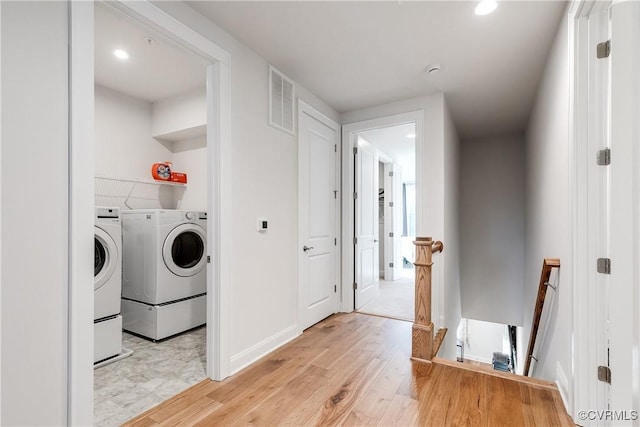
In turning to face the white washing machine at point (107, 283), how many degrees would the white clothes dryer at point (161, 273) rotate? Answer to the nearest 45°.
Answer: approximately 90° to its right

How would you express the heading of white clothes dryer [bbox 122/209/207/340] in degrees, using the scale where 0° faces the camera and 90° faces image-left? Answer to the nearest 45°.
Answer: approximately 315°

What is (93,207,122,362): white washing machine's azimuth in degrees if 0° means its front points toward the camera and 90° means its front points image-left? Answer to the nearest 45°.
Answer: approximately 315°

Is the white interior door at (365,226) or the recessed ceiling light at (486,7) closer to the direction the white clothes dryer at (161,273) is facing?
the recessed ceiling light

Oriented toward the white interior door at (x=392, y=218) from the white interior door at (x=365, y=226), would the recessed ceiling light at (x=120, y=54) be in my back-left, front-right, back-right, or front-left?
back-left

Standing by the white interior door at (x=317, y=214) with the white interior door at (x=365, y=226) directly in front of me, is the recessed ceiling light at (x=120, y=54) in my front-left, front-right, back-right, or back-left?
back-left

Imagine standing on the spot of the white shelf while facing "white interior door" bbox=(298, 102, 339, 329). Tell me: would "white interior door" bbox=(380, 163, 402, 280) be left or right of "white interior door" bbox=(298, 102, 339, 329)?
left
